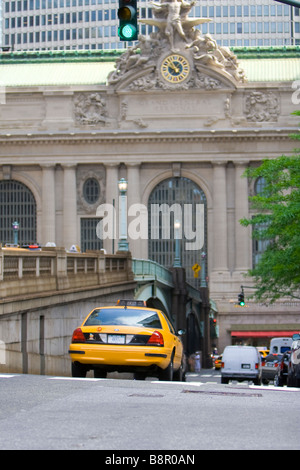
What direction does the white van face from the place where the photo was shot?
facing away from the viewer

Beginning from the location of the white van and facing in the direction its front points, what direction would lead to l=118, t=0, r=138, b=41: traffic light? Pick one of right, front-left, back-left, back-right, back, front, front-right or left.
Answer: back

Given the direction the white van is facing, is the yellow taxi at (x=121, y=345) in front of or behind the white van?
behind
